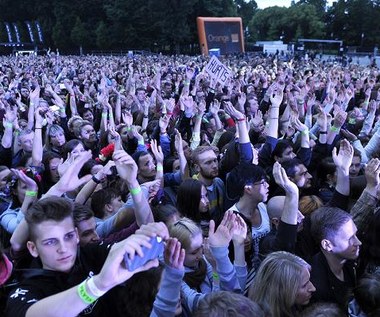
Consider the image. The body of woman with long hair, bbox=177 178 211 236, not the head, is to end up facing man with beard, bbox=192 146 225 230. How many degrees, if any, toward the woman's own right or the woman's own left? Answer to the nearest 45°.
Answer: approximately 90° to the woman's own left

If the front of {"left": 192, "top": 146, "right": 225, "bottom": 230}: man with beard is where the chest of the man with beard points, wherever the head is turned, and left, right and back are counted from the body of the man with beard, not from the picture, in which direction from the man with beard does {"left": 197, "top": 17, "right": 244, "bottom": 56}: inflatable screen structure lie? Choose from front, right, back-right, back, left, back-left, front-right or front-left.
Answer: back-left

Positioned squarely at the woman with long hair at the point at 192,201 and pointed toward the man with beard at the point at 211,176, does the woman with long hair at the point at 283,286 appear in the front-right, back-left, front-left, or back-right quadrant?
back-right

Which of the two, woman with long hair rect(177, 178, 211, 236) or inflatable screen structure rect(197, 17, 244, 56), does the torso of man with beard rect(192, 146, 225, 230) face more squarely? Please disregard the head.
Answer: the woman with long hair

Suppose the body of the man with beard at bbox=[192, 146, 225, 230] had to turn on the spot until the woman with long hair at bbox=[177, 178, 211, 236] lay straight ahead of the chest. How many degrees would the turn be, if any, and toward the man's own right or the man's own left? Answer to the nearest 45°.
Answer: approximately 45° to the man's own right

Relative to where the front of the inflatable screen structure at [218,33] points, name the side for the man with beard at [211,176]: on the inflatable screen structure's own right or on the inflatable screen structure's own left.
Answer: on the inflatable screen structure's own right

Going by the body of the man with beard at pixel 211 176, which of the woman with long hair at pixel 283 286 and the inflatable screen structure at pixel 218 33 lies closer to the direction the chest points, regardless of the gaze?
the woman with long hair

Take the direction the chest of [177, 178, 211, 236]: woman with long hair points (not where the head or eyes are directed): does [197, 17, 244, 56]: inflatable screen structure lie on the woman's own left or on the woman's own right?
on the woman's own left

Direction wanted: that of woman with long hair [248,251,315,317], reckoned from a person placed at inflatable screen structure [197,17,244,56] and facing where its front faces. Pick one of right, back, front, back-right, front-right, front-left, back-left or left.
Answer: front-right
